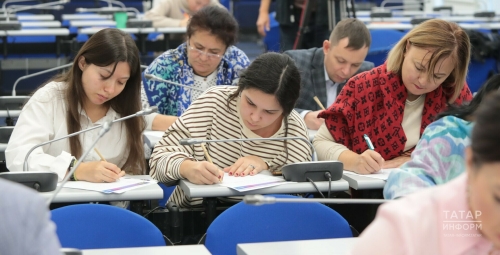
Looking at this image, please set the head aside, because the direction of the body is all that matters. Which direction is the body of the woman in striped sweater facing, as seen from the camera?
toward the camera

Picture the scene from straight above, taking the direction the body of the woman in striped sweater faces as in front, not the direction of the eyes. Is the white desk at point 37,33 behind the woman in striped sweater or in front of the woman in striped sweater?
behind

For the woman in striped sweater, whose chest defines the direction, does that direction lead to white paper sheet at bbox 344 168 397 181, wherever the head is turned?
no

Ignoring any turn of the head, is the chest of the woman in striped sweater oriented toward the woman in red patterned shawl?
no

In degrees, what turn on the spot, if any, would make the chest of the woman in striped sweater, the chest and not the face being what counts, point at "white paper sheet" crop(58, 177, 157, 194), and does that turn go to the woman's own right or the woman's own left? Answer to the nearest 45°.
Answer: approximately 45° to the woman's own right
